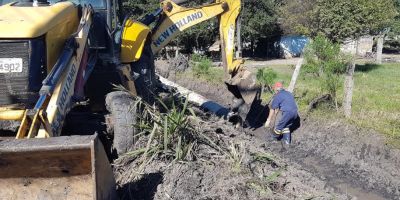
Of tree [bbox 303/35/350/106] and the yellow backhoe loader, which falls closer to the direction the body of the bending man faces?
the yellow backhoe loader

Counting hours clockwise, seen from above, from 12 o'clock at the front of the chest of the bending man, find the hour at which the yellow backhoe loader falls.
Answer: The yellow backhoe loader is roughly at 10 o'clock from the bending man.

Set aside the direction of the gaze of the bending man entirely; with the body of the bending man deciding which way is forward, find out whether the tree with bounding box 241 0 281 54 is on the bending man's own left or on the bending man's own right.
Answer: on the bending man's own right

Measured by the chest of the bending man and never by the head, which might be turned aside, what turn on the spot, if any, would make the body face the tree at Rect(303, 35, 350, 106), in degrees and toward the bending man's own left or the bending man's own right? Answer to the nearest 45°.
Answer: approximately 135° to the bending man's own right

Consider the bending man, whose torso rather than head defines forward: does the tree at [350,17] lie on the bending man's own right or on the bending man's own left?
on the bending man's own right

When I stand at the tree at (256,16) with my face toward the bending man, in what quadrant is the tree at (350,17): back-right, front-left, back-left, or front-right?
front-left

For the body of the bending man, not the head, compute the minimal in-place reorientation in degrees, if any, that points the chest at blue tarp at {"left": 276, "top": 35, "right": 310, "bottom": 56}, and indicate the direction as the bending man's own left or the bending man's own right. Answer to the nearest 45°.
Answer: approximately 90° to the bending man's own right

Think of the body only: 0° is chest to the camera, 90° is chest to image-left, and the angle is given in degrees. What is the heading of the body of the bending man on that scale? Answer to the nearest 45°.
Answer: approximately 90°
